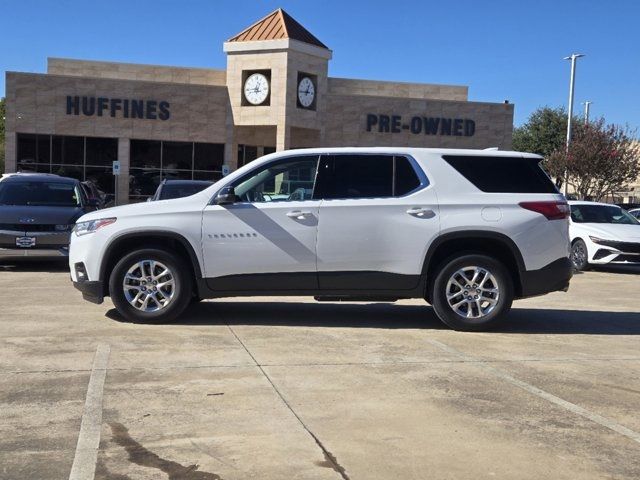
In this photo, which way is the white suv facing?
to the viewer's left

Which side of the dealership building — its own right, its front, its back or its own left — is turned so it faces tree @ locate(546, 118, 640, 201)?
left

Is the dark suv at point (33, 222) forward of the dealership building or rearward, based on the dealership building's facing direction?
forward

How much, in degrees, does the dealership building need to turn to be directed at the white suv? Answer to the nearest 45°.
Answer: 0° — it already faces it

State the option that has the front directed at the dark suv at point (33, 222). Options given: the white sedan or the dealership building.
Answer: the dealership building

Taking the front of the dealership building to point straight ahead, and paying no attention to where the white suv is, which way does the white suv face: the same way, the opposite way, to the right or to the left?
to the right

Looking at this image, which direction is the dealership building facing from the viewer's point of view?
toward the camera

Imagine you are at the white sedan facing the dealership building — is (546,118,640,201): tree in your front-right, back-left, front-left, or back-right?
front-right

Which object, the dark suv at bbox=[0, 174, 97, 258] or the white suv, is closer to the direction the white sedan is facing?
the white suv

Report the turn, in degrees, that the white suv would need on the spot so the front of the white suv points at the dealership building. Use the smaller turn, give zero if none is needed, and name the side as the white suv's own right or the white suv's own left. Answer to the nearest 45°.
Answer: approximately 90° to the white suv's own right

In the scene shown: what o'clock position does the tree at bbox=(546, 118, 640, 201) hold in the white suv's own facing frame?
The tree is roughly at 4 o'clock from the white suv.

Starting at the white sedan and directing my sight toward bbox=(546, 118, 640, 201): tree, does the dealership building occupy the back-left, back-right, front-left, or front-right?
front-left

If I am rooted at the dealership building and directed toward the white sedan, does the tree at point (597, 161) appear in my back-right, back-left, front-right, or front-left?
front-left

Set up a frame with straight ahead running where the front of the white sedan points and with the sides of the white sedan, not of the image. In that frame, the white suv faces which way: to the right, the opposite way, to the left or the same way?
to the right

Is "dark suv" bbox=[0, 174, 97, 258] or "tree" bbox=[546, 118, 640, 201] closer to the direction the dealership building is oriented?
the dark suv

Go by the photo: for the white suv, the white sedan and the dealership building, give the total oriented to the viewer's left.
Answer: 1

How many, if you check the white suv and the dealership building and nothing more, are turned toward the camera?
1

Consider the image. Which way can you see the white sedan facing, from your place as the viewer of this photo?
facing the viewer and to the right of the viewer

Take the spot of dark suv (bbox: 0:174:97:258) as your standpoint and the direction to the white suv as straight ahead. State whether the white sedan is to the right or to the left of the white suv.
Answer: left
